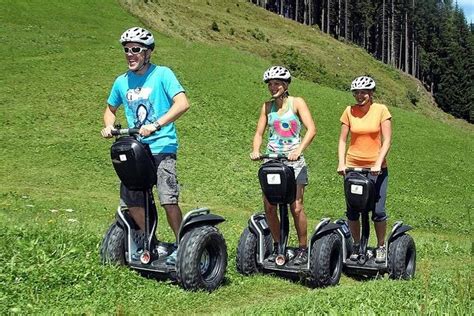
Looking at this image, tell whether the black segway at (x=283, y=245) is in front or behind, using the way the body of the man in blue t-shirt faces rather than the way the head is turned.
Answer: behind

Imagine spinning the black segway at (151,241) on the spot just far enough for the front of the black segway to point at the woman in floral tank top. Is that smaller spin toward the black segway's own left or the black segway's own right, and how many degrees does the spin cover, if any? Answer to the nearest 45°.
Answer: approximately 180°

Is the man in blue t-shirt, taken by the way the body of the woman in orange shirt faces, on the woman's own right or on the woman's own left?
on the woman's own right

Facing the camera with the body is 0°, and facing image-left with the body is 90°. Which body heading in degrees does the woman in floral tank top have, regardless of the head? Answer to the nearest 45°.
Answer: approximately 45°

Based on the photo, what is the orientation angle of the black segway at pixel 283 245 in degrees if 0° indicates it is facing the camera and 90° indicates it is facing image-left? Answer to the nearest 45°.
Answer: approximately 45°

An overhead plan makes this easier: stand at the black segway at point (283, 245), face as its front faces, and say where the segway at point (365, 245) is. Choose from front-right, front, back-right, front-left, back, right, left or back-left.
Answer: back

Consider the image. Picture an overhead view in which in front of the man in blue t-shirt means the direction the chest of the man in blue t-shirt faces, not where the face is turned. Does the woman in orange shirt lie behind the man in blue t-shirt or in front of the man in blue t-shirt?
behind

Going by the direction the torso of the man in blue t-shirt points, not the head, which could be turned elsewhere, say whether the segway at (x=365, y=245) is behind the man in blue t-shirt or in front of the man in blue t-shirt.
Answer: behind
